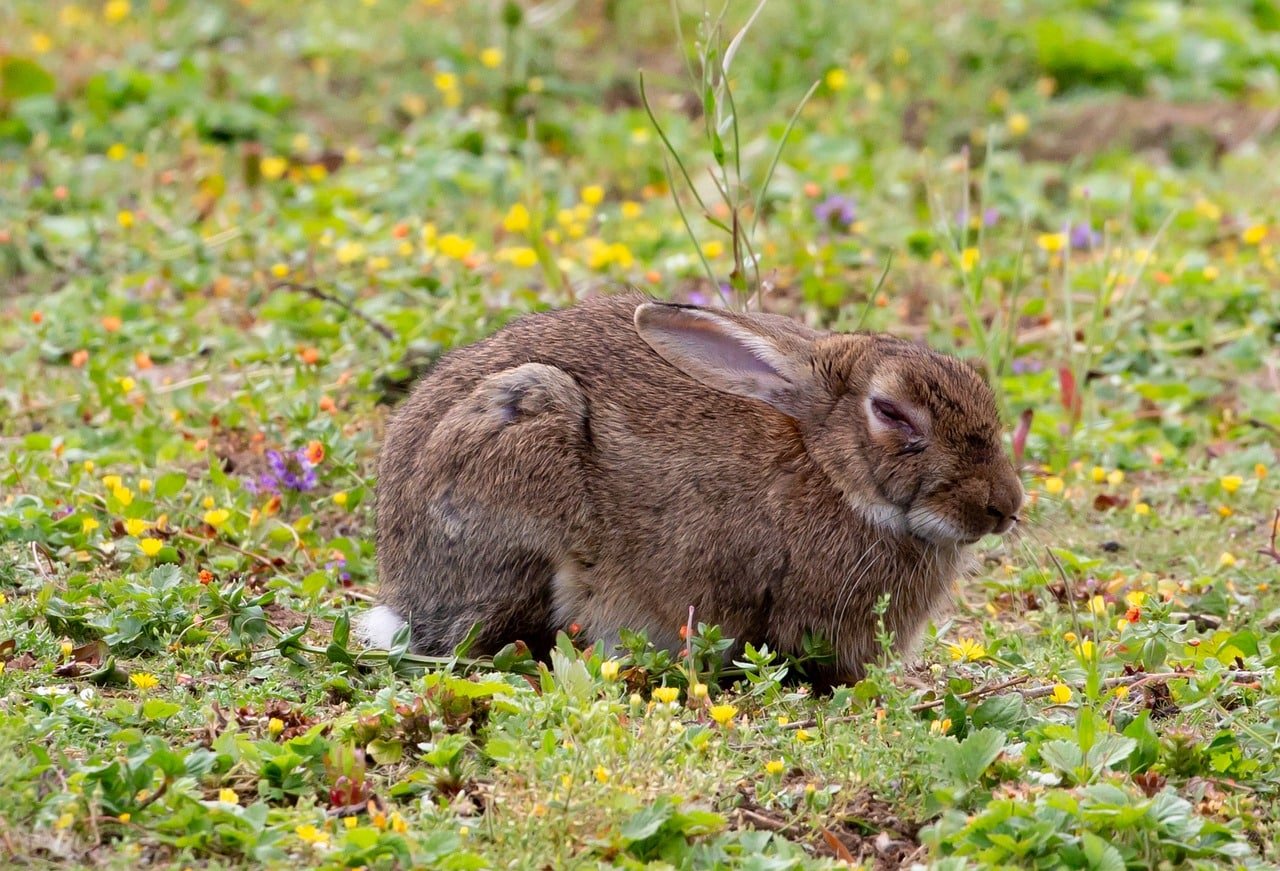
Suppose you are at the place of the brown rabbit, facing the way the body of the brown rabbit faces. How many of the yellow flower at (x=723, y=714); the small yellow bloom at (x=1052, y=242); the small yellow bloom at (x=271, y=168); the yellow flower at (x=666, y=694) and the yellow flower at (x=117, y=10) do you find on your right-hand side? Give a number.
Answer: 2

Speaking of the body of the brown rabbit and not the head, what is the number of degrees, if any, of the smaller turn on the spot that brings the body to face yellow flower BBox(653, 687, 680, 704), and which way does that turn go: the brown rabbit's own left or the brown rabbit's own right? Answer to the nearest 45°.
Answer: approximately 90° to the brown rabbit's own right

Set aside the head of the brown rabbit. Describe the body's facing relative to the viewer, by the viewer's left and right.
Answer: facing to the right of the viewer

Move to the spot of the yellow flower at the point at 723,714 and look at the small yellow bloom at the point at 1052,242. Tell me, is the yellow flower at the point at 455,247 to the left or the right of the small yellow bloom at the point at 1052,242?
left

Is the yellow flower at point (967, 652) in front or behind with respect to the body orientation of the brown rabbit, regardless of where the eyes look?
in front

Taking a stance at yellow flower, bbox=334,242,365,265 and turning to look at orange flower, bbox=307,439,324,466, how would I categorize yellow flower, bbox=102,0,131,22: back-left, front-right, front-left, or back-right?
back-right

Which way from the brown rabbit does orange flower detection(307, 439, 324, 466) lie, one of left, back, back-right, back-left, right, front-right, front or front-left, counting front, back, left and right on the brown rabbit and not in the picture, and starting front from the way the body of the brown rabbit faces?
back-left

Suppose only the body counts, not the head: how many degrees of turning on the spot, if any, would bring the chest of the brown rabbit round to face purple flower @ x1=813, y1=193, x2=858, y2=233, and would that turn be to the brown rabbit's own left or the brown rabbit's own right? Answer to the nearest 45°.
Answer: approximately 90° to the brown rabbit's own left

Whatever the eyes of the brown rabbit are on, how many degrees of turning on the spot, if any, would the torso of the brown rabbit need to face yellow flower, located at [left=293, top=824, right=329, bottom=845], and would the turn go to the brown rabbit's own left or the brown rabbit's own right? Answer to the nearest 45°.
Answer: approximately 135° to the brown rabbit's own right

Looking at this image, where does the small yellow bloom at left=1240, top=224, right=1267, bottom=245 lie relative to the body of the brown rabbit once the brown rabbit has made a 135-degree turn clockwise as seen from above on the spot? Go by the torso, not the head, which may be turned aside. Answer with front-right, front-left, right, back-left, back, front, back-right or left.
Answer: back

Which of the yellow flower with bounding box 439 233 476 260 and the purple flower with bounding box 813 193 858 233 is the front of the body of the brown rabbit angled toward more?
the purple flower

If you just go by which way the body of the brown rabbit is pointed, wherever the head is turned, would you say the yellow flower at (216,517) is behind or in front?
behind

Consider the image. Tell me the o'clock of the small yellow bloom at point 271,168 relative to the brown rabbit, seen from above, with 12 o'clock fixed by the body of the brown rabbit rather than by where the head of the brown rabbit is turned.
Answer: The small yellow bloom is roughly at 8 o'clock from the brown rabbit.

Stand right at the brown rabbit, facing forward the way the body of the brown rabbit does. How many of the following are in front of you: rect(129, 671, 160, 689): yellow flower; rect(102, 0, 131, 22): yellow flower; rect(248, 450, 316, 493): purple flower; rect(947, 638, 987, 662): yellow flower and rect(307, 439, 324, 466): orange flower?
1

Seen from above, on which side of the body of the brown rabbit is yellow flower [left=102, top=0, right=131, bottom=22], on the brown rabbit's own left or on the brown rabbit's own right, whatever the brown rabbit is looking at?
on the brown rabbit's own left

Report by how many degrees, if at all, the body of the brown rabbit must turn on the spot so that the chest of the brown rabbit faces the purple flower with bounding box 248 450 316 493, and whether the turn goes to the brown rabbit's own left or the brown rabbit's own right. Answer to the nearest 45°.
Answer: approximately 135° to the brown rabbit's own left

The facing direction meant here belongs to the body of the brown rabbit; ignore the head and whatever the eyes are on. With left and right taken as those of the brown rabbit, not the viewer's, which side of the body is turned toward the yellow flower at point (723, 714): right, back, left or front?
right

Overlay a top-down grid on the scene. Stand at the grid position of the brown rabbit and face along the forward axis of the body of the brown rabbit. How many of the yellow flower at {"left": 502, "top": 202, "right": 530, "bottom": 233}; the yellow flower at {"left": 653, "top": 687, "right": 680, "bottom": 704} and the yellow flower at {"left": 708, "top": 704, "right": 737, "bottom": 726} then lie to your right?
2

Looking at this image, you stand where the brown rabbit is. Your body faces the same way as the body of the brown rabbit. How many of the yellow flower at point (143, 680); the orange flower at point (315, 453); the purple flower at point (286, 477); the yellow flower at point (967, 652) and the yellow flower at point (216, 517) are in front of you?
1
